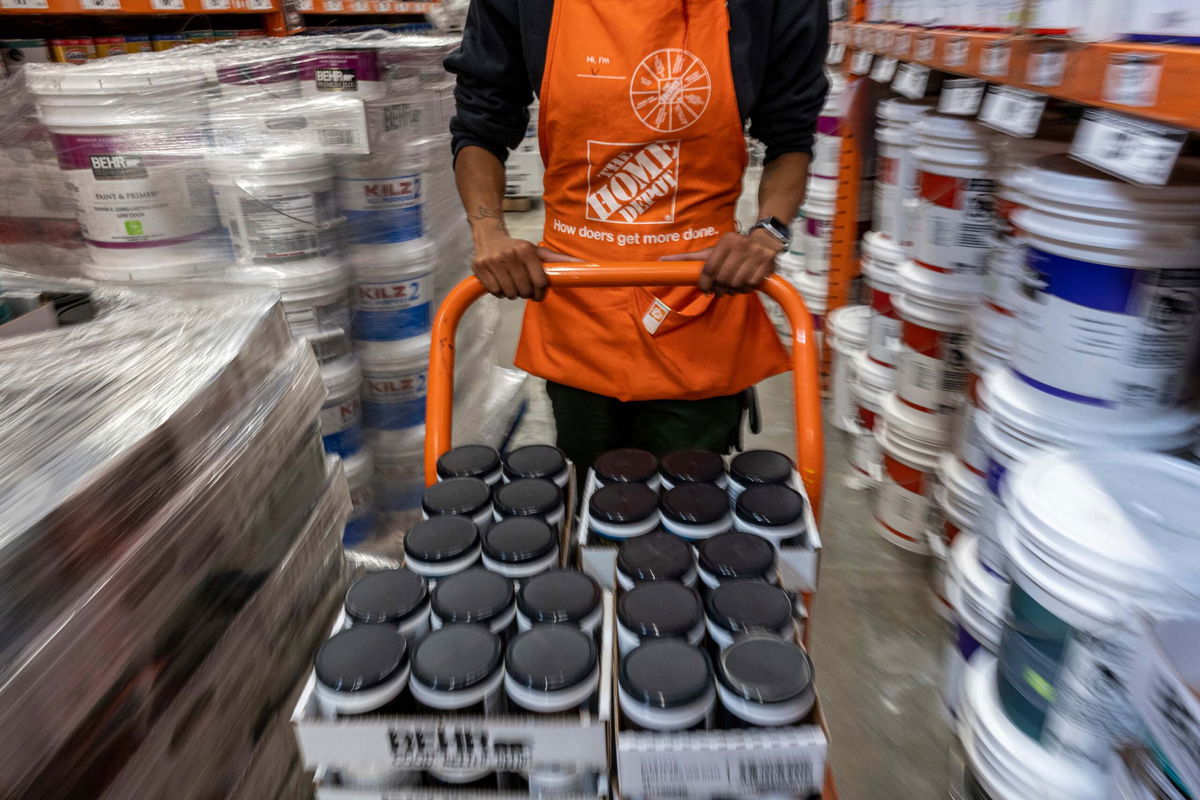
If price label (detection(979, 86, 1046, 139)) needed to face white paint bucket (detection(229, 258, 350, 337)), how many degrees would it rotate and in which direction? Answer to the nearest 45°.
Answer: approximately 45° to its right

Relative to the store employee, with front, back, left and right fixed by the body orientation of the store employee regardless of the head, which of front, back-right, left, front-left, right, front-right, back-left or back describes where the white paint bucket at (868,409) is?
back-left

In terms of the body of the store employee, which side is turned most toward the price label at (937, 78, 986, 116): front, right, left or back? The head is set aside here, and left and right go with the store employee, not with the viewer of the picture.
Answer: left

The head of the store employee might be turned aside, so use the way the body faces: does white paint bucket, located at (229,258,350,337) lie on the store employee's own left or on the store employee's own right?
on the store employee's own right

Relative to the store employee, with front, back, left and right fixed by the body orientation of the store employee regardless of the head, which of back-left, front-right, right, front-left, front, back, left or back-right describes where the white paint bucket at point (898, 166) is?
back-left

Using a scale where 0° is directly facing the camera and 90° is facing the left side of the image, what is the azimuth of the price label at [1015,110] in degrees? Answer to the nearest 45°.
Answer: approximately 45°

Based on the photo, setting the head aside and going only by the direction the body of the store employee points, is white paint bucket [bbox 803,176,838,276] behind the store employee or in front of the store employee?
behind

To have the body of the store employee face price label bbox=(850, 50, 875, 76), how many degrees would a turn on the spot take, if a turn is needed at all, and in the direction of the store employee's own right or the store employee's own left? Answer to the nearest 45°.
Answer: approximately 135° to the store employee's own left

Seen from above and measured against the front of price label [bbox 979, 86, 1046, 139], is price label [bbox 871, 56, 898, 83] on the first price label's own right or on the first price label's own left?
on the first price label's own right

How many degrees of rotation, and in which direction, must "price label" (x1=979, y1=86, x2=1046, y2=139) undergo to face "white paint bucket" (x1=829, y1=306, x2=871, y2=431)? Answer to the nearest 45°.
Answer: approximately 135° to its right

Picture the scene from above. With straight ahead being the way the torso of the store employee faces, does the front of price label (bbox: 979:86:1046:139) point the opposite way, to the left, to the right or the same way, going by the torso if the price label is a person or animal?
to the right
